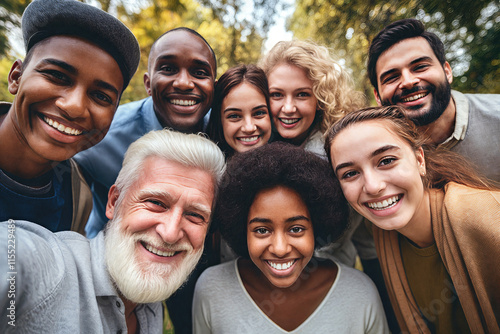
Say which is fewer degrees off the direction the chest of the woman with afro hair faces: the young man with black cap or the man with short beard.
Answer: the young man with black cap

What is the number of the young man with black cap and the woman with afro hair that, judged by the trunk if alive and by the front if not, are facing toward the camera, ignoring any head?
2

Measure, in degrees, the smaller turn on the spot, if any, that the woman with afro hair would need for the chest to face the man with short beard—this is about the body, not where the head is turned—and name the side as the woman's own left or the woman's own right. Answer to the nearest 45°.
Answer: approximately 90° to the woman's own left

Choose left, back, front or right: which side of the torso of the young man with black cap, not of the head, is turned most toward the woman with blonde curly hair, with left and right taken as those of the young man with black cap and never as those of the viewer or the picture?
left

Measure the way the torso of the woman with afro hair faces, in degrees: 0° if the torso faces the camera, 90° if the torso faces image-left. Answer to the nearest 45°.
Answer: approximately 0°

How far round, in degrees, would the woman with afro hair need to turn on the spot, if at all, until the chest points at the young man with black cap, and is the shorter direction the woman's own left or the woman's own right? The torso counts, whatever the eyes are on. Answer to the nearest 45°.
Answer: approximately 45° to the woman's own right

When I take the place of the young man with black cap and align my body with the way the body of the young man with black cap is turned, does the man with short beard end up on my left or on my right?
on my left

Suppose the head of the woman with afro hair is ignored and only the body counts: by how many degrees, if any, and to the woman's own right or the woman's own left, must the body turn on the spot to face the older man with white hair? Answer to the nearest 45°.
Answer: approximately 45° to the woman's own right
